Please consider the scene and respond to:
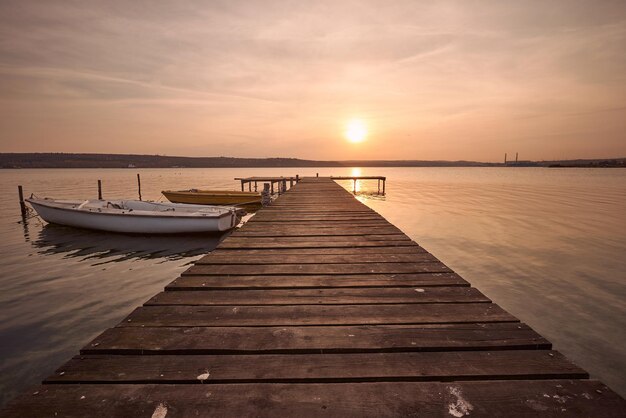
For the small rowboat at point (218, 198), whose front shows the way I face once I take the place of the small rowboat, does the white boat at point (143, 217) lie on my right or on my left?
on my left

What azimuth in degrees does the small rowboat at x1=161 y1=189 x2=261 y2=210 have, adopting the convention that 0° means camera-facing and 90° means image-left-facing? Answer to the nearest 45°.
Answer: approximately 90°
